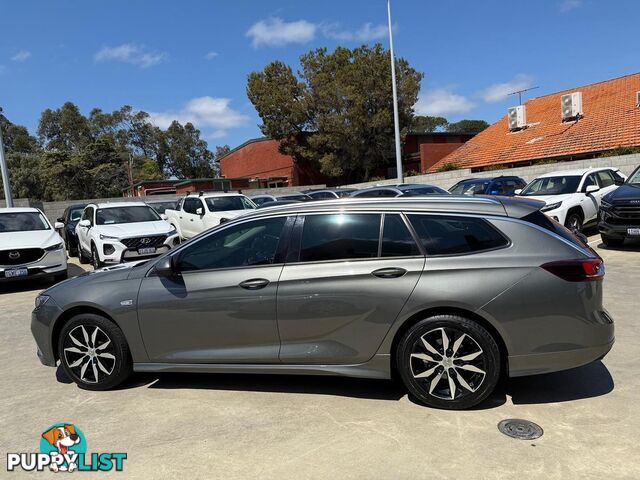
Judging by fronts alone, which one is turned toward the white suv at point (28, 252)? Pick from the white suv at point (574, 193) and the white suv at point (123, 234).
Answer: the white suv at point (574, 193)

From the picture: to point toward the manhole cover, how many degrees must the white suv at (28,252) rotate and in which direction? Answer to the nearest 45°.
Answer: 0° — it already faces it

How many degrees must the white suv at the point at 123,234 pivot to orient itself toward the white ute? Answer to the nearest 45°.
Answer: approximately 90° to its left

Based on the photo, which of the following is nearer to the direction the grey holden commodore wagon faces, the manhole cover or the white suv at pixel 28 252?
the white suv

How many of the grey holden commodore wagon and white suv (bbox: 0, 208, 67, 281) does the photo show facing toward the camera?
1

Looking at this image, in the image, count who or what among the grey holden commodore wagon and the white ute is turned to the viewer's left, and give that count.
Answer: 1

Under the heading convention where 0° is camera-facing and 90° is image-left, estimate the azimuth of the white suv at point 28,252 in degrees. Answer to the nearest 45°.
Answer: approximately 0°

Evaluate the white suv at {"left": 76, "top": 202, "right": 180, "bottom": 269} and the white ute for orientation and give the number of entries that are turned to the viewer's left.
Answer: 0

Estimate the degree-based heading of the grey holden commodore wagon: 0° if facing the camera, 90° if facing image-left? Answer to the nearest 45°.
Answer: approximately 90°
